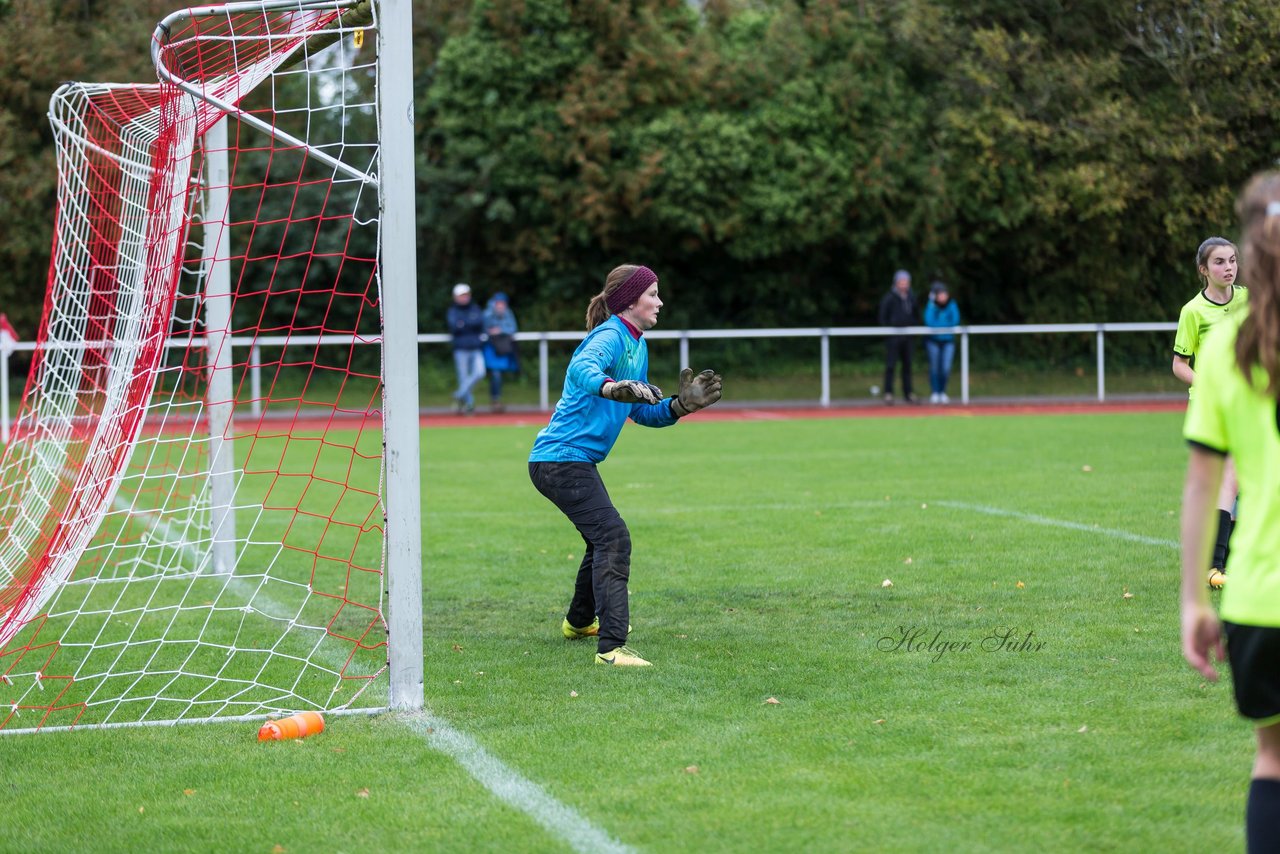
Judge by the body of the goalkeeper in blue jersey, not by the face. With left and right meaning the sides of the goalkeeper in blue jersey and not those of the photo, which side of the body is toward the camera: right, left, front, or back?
right

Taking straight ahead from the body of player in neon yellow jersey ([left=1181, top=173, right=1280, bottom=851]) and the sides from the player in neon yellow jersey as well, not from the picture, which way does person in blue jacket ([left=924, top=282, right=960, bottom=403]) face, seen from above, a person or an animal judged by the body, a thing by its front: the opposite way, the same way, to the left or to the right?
the opposite way

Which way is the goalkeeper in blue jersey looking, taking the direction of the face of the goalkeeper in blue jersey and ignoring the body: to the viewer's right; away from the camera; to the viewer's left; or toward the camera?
to the viewer's right

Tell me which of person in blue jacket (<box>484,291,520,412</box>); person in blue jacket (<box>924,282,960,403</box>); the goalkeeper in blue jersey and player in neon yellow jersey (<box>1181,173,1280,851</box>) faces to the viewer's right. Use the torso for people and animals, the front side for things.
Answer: the goalkeeper in blue jersey

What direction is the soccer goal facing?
to the viewer's right

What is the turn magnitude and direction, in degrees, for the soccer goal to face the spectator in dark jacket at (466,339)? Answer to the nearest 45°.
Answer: approximately 90° to its left

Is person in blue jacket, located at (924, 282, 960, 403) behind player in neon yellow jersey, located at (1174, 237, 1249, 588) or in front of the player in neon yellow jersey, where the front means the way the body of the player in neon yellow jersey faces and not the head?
behind

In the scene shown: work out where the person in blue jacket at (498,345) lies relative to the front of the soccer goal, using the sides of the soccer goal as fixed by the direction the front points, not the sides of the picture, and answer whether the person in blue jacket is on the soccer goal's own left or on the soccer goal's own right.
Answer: on the soccer goal's own left

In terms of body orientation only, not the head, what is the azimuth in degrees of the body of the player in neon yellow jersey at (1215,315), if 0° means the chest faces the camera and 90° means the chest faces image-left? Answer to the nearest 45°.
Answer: approximately 315°

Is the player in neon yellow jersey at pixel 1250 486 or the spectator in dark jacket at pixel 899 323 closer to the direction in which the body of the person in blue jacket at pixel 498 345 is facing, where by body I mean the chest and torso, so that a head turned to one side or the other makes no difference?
the player in neon yellow jersey

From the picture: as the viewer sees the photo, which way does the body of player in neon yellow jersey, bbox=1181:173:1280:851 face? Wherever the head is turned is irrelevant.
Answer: away from the camera

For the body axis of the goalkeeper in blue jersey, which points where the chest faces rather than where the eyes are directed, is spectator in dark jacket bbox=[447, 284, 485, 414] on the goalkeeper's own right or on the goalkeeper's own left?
on the goalkeeper's own left
